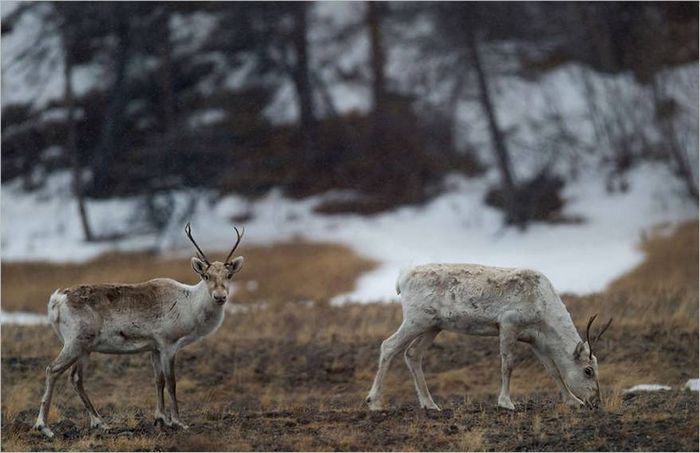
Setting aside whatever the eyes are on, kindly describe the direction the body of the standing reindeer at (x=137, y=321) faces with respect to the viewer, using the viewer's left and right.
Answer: facing to the right of the viewer

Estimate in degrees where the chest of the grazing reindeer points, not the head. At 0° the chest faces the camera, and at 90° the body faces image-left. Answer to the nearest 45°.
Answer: approximately 270°

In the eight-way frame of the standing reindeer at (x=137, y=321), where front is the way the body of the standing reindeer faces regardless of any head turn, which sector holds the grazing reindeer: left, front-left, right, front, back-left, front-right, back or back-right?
front

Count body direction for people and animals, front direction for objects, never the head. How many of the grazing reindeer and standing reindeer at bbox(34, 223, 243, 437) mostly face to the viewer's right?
2

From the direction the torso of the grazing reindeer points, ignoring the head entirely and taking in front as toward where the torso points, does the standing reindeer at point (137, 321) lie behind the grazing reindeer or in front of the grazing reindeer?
behind

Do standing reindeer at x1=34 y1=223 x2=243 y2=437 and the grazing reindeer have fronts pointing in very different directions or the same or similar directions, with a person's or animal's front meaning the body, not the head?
same or similar directions
